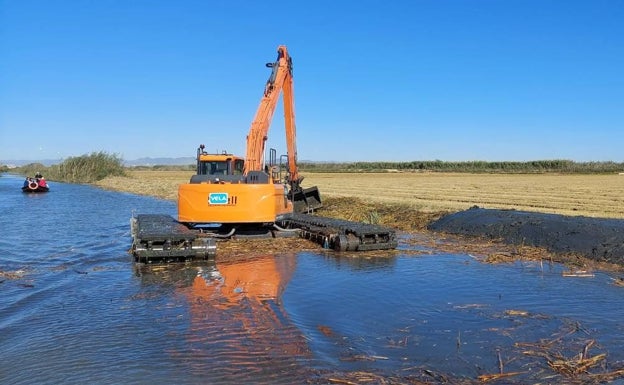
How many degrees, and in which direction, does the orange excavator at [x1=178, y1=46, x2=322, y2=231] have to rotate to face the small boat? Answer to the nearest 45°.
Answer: approximately 90° to its left

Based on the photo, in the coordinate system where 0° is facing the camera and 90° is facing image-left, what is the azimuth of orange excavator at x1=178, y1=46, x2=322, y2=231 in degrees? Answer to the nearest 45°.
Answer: approximately 225°
